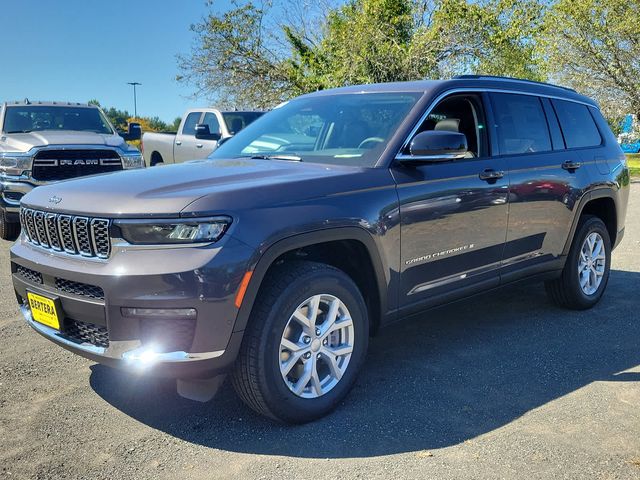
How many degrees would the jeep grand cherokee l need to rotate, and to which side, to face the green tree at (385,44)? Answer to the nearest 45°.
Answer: approximately 135° to its right

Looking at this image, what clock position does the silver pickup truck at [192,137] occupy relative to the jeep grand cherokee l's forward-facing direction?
The silver pickup truck is roughly at 4 o'clock from the jeep grand cherokee l.

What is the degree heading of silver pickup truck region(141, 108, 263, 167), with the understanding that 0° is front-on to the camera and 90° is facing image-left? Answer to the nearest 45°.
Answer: approximately 315°

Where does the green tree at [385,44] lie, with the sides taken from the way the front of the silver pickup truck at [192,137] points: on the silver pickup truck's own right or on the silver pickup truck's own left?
on the silver pickup truck's own left

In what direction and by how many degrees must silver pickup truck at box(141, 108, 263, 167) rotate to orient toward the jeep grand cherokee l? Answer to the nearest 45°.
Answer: approximately 45° to its right

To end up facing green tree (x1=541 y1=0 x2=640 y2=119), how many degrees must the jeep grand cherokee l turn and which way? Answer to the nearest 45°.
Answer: approximately 180°

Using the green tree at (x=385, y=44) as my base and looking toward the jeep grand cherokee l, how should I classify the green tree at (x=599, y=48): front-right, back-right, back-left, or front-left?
back-left

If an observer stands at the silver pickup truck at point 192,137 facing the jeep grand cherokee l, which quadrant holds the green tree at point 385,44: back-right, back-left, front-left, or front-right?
back-left
